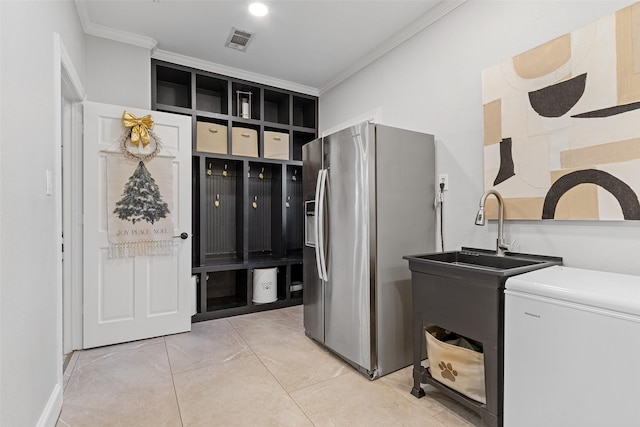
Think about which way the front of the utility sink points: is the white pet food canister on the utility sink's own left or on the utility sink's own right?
on the utility sink's own right

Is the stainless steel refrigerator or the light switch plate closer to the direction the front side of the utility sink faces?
the light switch plate

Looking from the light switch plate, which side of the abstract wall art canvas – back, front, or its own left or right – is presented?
front

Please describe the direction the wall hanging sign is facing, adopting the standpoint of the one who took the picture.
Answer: facing the viewer

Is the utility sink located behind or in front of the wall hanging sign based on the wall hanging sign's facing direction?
in front

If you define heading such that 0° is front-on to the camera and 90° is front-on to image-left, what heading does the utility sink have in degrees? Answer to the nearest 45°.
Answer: approximately 45°

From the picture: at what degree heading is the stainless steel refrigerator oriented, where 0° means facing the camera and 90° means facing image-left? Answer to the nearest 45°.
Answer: approximately 45°

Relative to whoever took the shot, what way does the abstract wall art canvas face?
facing the viewer and to the left of the viewer

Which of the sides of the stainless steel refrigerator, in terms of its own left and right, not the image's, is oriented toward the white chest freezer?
left

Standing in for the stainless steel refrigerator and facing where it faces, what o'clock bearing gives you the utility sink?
The utility sink is roughly at 9 o'clock from the stainless steel refrigerator.

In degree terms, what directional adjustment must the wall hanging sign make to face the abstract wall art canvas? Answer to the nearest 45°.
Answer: approximately 45° to its left
